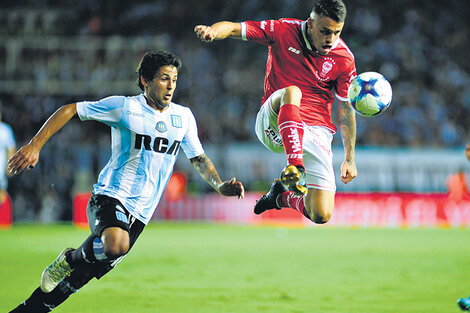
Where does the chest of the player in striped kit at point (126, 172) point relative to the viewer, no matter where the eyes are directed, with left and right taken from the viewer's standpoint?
facing the viewer and to the right of the viewer

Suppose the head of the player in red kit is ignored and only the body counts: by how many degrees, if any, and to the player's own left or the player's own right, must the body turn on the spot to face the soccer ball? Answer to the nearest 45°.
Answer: approximately 45° to the player's own left

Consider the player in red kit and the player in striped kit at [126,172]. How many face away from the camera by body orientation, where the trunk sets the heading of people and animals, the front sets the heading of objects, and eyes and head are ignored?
0

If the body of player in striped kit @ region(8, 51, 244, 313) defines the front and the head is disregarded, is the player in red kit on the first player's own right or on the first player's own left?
on the first player's own left

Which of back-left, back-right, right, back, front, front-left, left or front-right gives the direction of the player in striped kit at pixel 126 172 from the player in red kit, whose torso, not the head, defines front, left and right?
front-right

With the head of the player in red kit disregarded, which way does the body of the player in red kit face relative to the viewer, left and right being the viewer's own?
facing the viewer
